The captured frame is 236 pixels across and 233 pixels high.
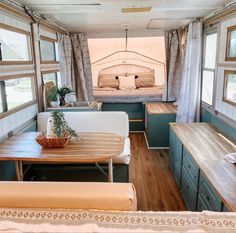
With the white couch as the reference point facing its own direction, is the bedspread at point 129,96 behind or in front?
behind

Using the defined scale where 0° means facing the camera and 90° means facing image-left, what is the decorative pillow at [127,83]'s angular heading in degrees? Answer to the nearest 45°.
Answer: approximately 0°

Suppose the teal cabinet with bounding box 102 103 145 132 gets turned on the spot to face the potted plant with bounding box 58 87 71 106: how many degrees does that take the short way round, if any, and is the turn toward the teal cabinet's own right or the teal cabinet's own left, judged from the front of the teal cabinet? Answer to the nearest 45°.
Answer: approximately 45° to the teal cabinet's own right

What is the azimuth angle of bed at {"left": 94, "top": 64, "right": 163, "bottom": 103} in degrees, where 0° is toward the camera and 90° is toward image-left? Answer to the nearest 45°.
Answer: approximately 0°

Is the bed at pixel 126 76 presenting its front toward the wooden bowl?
yes

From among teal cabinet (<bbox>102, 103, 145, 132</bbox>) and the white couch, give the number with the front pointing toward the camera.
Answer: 2
